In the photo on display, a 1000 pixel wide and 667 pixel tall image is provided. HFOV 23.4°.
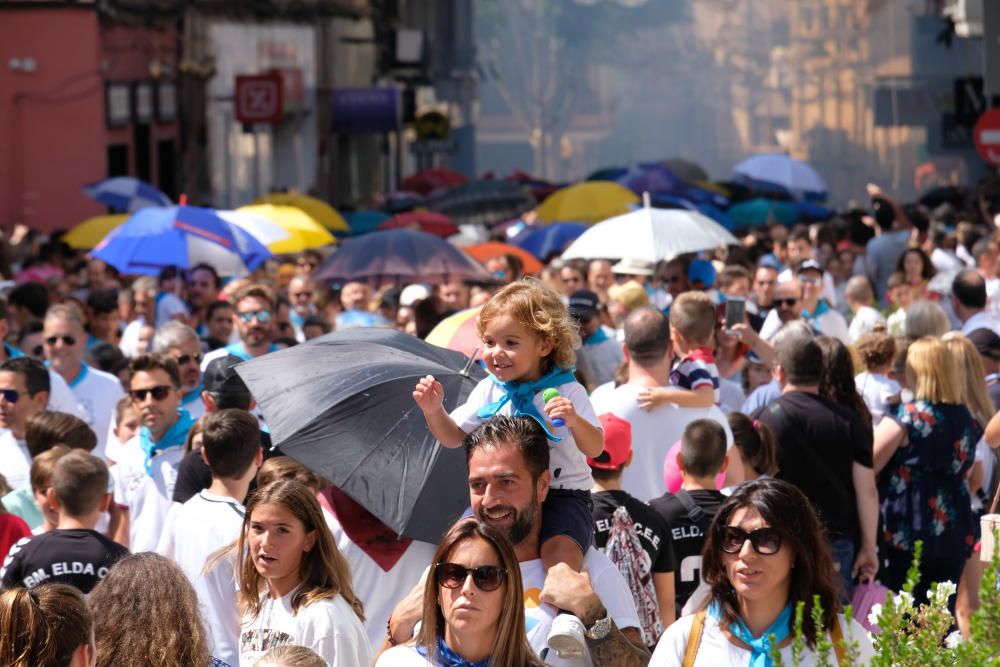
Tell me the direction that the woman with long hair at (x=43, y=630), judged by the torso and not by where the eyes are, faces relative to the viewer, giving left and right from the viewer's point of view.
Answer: facing away from the viewer and to the right of the viewer

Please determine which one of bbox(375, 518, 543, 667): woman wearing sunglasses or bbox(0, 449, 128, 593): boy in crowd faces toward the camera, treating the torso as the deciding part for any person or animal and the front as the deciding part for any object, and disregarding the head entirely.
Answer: the woman wearing sunglasses

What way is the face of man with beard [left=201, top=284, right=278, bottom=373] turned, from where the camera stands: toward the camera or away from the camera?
toward the camera

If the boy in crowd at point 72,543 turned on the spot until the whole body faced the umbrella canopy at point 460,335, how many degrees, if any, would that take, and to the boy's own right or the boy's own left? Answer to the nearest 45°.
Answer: approximately 45° to the boy's own right

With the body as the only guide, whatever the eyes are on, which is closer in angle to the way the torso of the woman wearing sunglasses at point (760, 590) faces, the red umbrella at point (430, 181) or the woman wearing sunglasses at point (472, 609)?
the woman wearing sunglasses

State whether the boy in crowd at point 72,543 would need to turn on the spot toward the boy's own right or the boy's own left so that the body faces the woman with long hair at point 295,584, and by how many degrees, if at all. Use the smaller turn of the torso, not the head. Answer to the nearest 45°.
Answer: approximately 135° to the boy's own right

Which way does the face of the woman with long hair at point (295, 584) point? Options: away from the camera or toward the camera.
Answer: toward the camera

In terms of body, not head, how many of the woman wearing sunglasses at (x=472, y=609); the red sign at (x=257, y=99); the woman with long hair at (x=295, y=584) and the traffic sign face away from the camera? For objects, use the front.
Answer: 0

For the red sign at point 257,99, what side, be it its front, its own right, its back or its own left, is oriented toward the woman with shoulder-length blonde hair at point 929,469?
front

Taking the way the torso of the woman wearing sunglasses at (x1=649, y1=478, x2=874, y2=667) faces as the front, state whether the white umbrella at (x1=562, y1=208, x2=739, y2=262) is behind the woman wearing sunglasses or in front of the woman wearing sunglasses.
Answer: behind

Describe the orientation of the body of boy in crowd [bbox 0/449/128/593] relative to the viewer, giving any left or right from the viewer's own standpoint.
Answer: facing away from the viewer

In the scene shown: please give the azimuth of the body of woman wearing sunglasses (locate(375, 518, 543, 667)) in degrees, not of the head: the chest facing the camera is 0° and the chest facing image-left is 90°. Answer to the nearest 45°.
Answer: approximately 0°

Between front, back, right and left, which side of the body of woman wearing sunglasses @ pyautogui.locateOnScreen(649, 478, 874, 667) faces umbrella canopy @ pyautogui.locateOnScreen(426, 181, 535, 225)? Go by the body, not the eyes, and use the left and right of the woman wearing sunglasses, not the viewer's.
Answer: back

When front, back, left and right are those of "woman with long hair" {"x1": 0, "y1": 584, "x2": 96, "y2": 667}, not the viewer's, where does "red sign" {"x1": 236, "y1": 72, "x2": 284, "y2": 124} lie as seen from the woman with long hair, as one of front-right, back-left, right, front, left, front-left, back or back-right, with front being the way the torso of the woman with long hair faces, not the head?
front-left

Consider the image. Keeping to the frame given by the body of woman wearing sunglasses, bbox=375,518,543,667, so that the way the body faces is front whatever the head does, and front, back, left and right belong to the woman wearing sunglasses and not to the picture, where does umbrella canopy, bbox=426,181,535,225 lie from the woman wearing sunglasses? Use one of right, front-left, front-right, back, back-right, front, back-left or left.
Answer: back
